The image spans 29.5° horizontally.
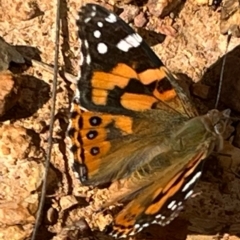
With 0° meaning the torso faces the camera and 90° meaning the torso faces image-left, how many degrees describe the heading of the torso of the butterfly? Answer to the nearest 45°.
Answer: approximately 225°
